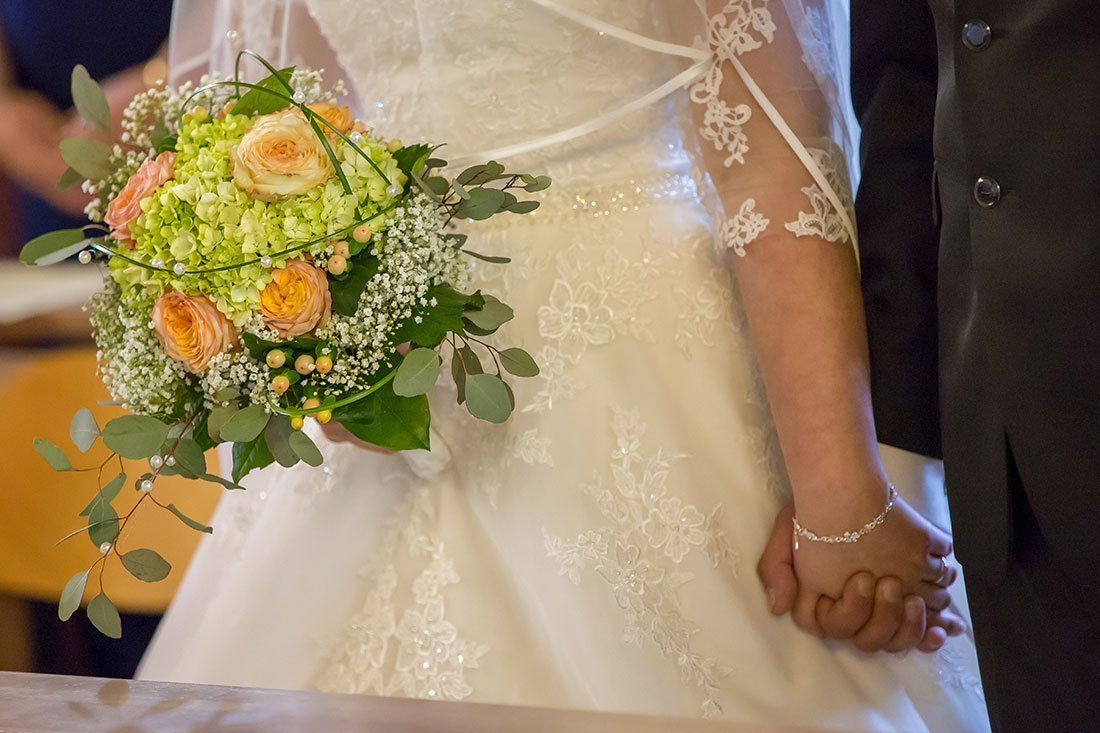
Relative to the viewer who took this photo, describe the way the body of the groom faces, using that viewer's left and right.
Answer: facing the viewer and to the left of the viewer

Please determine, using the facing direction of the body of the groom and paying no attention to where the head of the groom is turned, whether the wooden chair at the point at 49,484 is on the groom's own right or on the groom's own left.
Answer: on the groom's own right
